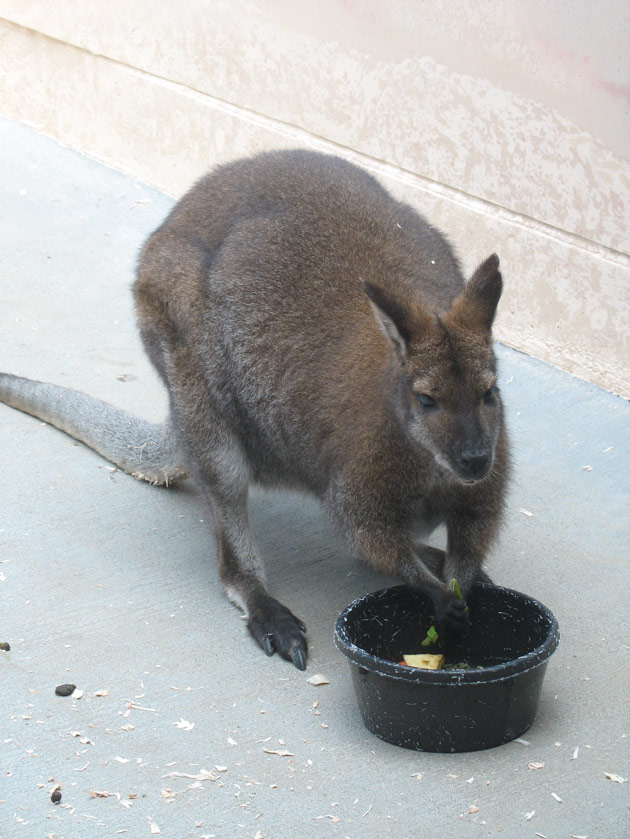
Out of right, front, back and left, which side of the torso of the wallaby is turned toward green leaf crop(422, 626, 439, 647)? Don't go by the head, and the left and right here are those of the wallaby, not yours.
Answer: front

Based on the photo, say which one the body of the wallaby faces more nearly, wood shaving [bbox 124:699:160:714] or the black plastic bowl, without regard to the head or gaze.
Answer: the black plastic bowl

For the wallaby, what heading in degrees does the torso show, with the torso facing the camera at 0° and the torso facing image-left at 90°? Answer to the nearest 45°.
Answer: approximately 315°

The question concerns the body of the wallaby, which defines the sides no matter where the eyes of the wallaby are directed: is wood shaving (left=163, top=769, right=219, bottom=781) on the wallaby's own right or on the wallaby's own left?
on the wallaby's own right

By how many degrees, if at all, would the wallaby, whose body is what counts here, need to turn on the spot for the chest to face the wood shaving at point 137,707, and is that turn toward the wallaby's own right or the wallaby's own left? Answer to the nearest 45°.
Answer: approximately 45° to the wallaby's own right

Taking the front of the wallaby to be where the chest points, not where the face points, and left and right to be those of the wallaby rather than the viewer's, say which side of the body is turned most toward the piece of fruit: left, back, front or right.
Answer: front
